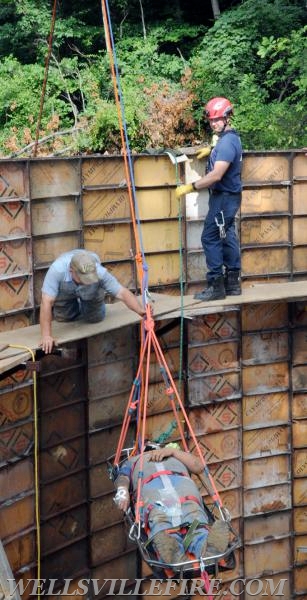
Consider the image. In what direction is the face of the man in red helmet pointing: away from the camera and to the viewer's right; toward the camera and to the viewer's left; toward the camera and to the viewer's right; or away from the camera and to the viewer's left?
toward the camera and to the viewer's left

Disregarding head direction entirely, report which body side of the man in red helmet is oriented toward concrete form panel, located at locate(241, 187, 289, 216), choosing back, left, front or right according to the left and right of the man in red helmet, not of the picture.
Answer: right

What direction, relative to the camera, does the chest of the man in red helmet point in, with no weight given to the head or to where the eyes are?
to the viewer's left

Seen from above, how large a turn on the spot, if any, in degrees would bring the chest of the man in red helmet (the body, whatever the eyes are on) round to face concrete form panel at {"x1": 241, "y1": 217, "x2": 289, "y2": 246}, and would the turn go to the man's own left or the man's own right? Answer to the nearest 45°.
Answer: approximately 90° to the man's own right
